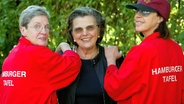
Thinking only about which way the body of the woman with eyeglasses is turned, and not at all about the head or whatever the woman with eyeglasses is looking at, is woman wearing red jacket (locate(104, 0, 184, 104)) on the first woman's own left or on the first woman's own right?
on the first woman's own left

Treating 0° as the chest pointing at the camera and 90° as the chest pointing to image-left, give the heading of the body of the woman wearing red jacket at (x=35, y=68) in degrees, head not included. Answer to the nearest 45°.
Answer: approximately 225°

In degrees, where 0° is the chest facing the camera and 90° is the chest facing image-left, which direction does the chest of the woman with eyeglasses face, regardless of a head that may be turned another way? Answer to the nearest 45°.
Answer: approximately 0°

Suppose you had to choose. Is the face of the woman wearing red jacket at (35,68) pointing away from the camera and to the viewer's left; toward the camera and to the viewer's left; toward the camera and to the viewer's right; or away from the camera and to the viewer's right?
toward the camera and to the viewer's right

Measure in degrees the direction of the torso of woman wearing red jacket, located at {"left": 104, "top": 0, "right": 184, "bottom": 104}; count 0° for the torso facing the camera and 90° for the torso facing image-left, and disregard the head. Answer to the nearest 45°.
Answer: approximately 135°
